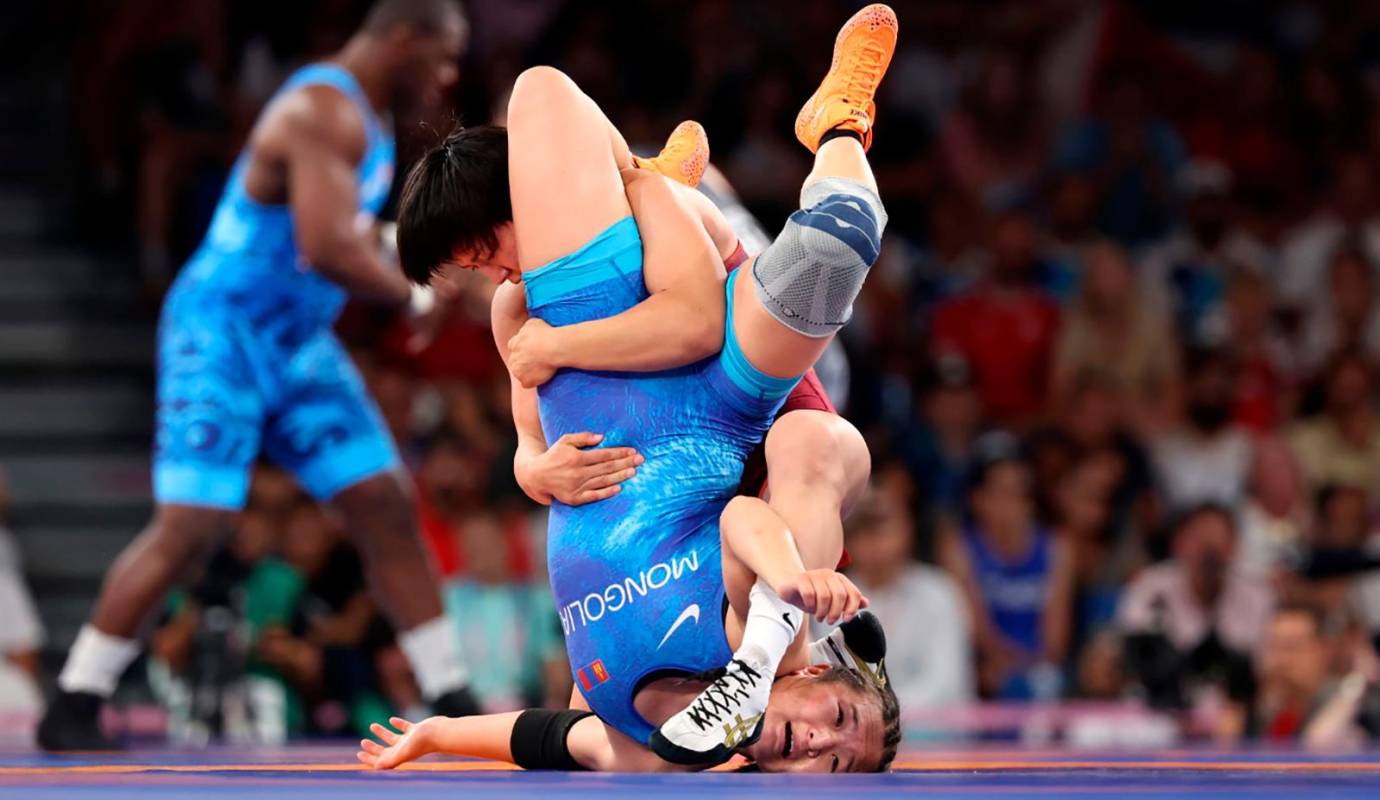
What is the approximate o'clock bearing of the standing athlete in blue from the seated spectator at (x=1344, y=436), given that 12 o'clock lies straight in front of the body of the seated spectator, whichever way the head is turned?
The standing athlete in blue is roughly at 1 o'clock from the seated spectator.

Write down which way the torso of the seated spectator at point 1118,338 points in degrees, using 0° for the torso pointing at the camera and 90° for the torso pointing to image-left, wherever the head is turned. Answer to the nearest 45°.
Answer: approximately 0°

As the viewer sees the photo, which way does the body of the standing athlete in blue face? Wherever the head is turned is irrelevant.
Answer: to the viewer's right

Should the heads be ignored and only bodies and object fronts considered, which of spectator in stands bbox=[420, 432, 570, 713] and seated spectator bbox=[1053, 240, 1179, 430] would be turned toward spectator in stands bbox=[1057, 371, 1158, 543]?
the seated spectator

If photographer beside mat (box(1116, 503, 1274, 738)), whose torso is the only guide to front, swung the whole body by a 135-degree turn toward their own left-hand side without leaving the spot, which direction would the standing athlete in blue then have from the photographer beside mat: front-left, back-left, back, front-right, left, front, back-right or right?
back

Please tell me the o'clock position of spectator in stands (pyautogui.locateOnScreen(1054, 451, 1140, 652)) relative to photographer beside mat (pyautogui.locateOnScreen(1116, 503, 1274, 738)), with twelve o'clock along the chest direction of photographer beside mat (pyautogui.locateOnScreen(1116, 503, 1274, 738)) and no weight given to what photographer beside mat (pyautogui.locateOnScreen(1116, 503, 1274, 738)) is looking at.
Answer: spectator in stands (pyautogui.locateOnScreen(1054, 451, 1140, 652)) is roughly at 5 o'clock from photographer beside mat (pyautogui.locateOnScreen(1116, 503, 1274, 738)).

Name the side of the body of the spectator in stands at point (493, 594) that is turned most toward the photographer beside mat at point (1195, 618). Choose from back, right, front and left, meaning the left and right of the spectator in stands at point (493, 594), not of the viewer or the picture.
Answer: left

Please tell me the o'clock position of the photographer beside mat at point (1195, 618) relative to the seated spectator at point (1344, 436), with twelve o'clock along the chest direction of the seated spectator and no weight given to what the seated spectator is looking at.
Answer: The photographer beside mat is roughly at 1 o'clock from the seated spectator.

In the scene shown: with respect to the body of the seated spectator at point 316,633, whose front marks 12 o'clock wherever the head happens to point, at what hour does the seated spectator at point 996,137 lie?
the seated spectator at point 996,137 is roughly at 8 o'clock from the seated spectator at point 316,633.

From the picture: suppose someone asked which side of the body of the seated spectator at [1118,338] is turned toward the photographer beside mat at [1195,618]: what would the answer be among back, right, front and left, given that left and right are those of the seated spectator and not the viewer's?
front

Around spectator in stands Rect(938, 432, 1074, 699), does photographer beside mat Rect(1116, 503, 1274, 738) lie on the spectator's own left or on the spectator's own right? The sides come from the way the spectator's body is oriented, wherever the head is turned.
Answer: on the spectator's own left
